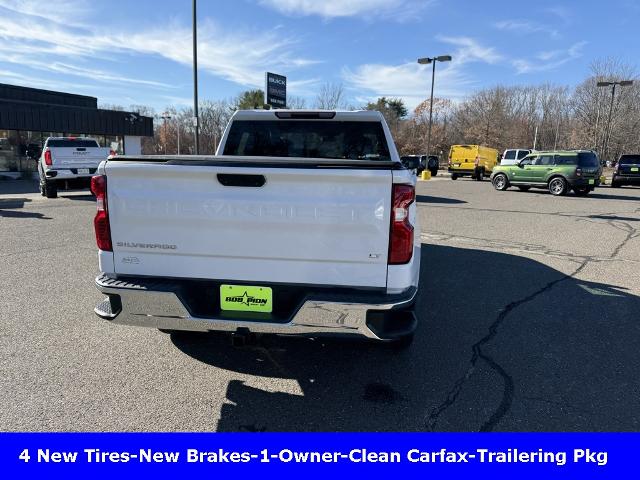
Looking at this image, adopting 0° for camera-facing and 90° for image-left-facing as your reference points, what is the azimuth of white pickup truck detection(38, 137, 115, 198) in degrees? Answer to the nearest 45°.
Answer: approximately 180°

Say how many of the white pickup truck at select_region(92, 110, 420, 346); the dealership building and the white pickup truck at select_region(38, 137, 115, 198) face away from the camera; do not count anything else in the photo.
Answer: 2

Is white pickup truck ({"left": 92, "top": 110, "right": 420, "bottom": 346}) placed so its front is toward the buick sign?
yes

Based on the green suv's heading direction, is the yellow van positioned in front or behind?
in front

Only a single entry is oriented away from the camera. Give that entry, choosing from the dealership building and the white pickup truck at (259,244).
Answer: the white pickup truck

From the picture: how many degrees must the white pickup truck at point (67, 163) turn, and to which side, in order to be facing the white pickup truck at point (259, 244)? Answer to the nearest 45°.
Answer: approximately 180°

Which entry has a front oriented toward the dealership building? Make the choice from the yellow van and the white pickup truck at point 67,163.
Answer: the white pickup truck

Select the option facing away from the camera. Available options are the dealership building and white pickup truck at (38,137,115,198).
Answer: the white pickup truck

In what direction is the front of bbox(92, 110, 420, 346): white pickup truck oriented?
away from the camera

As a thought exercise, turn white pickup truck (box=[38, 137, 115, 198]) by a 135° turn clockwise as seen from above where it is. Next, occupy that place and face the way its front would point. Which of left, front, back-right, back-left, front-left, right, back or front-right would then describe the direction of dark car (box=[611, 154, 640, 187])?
front-left

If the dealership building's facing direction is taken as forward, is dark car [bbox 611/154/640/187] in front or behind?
in front

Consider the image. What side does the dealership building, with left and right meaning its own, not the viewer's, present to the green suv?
front

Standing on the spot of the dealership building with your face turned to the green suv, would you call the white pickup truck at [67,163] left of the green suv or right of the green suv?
right

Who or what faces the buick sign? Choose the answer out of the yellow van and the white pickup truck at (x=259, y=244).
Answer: the white pickup truck

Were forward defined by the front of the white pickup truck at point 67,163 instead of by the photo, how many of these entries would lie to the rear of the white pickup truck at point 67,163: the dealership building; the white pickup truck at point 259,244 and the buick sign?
1
